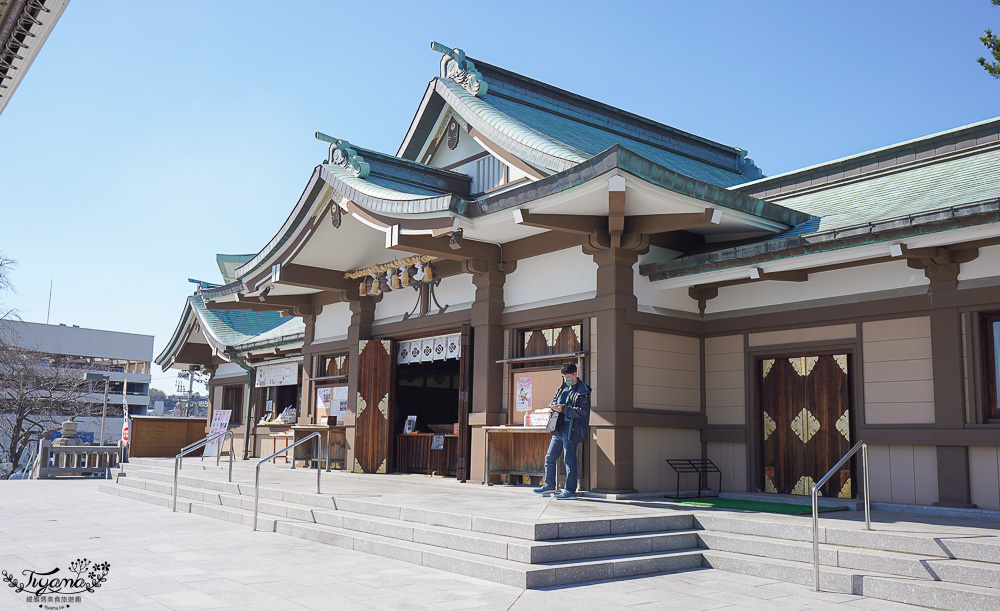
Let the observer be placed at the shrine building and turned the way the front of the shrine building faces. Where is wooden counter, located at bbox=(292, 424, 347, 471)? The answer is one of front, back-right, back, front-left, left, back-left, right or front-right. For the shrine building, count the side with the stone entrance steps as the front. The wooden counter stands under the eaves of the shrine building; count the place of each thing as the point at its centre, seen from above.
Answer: right

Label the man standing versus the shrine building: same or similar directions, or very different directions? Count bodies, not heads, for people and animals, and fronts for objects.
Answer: same or similar directions

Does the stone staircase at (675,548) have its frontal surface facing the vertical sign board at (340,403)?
no

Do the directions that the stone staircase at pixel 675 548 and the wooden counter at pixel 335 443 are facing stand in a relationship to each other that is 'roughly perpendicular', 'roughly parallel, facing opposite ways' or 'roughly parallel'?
roughly parallel

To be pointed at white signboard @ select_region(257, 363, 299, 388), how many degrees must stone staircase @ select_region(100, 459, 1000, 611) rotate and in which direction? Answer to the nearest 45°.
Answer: approximately 90° to its right

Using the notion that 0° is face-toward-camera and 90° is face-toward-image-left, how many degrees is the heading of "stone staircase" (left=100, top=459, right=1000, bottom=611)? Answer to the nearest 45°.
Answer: approximately 45°

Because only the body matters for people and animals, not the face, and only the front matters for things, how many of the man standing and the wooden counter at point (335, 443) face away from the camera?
0

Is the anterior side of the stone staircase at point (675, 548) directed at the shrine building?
no

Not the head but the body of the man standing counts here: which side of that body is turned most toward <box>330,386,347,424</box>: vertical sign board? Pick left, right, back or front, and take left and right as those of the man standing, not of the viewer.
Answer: right

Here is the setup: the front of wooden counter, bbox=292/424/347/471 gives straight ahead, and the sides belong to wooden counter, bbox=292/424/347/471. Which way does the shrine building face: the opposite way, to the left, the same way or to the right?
the same way

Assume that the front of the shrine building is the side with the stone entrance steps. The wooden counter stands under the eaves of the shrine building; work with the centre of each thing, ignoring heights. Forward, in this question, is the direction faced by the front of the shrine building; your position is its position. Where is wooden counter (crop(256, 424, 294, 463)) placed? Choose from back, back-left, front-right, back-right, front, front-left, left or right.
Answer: right

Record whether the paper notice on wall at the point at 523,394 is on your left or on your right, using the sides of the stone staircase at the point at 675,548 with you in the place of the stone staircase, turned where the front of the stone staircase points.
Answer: on your right

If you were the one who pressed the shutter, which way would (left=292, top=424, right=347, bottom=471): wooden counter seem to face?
facing the viewer and to the left of the viewer

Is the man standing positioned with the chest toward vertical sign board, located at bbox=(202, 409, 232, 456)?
no

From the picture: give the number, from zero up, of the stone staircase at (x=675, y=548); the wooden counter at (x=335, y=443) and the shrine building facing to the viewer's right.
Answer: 0

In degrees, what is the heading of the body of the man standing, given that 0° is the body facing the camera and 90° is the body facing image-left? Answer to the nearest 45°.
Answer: approximately 45°
